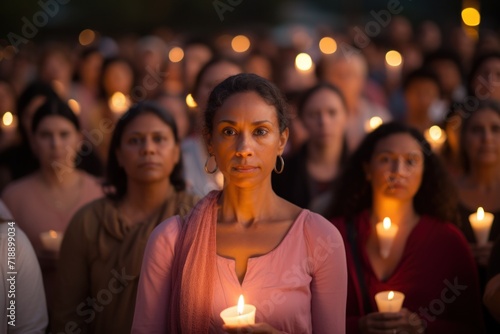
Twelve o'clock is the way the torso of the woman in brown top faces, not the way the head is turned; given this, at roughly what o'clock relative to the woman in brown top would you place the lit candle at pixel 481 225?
The lit candle is roughly at 9 o'clock from the woman in brown top.

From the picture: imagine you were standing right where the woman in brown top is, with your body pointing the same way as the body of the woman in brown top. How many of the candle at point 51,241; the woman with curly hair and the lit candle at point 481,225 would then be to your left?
2

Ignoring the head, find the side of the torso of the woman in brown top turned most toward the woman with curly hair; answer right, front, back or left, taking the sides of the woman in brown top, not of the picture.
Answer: left

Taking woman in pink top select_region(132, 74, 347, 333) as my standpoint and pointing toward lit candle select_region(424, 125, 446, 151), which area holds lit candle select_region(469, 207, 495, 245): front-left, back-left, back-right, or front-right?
front-right

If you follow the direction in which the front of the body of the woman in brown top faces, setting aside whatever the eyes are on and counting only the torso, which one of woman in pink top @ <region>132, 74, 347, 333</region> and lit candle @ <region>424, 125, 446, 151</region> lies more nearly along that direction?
the woman in pink top

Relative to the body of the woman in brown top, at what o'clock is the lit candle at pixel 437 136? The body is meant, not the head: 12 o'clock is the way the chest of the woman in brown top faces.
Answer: The lit candle is roughly at 8 o'clock from the woman in brown top.

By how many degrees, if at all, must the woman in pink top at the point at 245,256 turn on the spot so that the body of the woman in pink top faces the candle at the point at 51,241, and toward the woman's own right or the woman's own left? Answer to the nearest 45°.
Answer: approximately 135° to the woman's own right

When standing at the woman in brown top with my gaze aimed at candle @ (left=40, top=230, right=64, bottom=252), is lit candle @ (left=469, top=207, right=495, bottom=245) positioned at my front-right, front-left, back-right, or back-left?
back-right

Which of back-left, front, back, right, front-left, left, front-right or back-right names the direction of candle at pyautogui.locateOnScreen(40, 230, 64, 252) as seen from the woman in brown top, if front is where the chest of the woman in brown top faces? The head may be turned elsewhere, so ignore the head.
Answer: back-right

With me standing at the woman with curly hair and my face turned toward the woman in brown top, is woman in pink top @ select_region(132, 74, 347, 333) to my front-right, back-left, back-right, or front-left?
front-left

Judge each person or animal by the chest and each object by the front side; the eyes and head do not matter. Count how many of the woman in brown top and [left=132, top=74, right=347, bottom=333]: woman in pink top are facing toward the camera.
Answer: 2

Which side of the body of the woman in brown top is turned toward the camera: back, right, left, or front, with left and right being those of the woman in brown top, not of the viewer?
front

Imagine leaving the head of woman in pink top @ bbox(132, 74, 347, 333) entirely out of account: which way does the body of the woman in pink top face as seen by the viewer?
toward the camera
